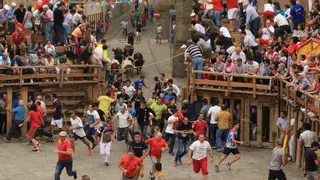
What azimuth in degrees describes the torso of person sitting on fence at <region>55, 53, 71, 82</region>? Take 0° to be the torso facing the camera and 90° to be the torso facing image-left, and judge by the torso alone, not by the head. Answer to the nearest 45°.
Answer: approximately 0°

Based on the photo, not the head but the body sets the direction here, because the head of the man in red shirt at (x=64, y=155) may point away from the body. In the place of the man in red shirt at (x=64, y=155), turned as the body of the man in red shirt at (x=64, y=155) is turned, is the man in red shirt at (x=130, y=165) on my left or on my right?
on my left

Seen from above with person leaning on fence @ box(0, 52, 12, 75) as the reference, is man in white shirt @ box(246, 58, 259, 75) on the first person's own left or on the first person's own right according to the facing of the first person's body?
on the first person's own left

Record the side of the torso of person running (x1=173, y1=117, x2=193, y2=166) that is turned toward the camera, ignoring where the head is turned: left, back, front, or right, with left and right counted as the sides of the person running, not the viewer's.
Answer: front

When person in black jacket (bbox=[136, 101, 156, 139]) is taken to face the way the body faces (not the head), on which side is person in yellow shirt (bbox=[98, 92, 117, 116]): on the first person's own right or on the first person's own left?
on the first person's own right

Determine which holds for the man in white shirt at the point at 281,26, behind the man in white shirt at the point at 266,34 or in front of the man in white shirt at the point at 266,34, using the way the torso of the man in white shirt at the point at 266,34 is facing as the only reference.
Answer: behind

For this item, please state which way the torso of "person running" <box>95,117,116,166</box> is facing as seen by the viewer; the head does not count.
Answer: toward the camera

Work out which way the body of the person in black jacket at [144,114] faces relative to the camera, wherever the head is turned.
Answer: toward the camera

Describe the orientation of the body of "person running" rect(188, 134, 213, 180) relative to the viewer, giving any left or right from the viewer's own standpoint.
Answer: facing the viewer
